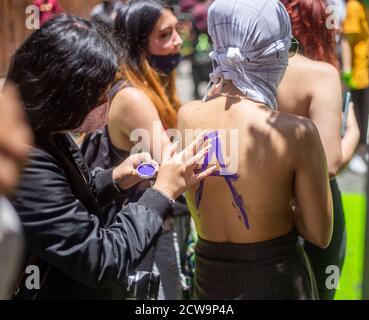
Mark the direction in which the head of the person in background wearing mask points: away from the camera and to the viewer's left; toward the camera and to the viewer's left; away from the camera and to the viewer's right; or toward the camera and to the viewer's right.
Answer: toward the camera and to the viewer's right

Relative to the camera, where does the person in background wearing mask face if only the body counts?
to the viewer's right
